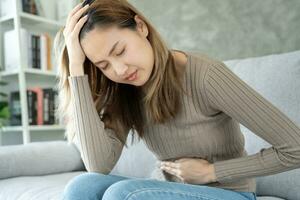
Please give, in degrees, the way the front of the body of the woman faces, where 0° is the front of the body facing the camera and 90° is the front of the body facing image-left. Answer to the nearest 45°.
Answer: approximately 45°

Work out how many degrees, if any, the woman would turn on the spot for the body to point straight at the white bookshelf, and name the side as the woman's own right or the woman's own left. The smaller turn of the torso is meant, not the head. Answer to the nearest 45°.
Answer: approximately 90° to the woman's own right

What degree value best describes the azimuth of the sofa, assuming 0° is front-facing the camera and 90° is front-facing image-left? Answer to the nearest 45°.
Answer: approximately 45°

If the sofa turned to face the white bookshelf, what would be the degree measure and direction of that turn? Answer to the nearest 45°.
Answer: approximately 90° to its right
